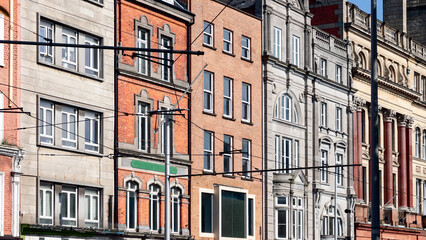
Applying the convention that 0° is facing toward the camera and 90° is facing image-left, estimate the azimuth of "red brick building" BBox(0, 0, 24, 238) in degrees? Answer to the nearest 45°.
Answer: approximately 315°

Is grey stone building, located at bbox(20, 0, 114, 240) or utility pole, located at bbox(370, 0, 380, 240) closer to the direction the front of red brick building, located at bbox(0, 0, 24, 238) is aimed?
the utility pole

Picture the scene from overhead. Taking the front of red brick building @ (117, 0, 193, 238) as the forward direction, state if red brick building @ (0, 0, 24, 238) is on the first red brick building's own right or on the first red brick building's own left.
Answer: on the first red brick building's own right

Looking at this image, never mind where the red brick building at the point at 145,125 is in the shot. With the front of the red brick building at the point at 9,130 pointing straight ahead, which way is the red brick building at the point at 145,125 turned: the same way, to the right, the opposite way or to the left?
the same way

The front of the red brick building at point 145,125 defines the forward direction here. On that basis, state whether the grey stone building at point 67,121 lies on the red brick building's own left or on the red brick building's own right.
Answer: on the red brick building's own right

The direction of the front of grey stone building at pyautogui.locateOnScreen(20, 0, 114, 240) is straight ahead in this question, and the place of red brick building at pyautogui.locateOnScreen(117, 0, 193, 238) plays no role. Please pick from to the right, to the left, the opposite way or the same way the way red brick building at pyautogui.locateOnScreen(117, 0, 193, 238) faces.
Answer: the same way

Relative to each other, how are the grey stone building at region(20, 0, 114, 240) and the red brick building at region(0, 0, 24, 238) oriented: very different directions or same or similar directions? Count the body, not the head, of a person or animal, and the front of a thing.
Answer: same or similar directions

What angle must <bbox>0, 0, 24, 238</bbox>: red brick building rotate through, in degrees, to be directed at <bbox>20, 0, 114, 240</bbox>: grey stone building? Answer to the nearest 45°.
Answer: approximately 90° to its left

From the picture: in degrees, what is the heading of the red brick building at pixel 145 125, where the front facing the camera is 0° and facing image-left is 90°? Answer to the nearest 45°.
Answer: approximately 315°

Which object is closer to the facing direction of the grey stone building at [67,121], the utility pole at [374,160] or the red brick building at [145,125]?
the utility pole

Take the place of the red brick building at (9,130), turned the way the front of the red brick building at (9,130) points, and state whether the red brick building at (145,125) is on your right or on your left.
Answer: on your left

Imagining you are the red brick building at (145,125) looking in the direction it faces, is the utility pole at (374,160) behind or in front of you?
in front
